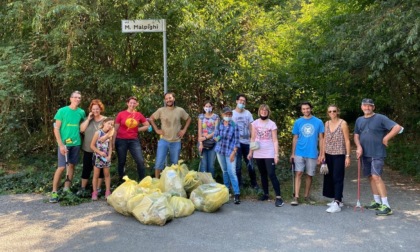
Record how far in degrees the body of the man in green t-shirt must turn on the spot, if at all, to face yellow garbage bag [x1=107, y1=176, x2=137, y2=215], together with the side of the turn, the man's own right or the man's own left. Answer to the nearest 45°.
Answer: approximately 45° to the man's own left

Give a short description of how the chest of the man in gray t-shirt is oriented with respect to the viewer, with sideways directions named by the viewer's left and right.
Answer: facing the viewer and to the left of the viewer

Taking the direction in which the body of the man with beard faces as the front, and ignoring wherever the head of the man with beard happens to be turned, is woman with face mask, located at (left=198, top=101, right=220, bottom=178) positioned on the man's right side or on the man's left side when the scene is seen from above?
on the man's left side

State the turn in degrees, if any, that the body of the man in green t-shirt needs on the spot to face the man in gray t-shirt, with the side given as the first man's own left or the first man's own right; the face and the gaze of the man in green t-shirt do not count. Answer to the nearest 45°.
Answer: approximately 45° to the first man's own left

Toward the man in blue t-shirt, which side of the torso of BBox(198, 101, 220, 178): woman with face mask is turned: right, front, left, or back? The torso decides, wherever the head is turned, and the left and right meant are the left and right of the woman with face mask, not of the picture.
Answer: left

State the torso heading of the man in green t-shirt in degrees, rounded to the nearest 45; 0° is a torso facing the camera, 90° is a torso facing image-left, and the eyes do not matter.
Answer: approximately 0°

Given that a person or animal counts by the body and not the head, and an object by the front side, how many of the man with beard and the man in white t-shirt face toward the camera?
2

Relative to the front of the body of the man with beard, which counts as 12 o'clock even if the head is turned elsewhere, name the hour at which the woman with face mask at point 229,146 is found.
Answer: The woman with face mask is roughly at 10 o'clock from the man with beard.

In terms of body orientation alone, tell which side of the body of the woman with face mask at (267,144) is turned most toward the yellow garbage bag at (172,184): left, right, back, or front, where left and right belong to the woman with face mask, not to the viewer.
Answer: right

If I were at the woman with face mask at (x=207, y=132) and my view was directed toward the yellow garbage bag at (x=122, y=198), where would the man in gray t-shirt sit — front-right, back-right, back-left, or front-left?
back-left
